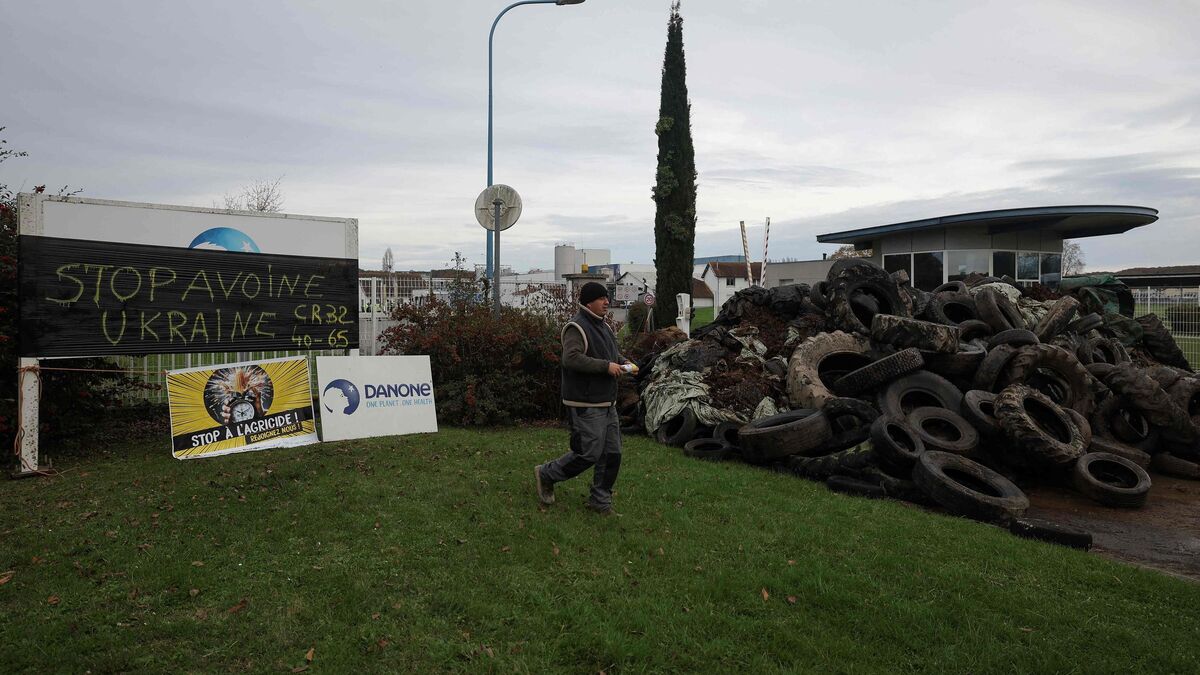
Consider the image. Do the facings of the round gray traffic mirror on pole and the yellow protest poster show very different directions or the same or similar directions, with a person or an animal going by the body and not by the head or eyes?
very different directions

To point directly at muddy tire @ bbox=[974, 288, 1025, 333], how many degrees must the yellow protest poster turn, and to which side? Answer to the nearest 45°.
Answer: approximately 90° to its left

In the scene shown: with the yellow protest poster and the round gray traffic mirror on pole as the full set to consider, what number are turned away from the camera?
1

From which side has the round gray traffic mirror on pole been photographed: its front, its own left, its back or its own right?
back

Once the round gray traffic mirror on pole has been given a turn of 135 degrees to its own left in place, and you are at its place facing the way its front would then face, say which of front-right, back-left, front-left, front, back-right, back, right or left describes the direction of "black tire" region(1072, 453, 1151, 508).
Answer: left

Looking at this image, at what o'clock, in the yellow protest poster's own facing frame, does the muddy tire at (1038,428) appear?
The muddy tire is roughly at 10 o'clock from the yellow protest poster.

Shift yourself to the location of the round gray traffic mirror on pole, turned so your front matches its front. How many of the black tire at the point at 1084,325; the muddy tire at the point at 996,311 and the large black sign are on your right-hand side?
2

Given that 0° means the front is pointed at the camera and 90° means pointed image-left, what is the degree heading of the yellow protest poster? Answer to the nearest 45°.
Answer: approximately 0°

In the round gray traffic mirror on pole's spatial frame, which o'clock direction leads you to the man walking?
The man walking is roughly at 6 o'clock from the round gray traffic mirror on pole.

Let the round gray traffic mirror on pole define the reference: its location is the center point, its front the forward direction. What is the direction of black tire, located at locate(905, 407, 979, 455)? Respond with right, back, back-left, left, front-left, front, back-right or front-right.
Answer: back-right
